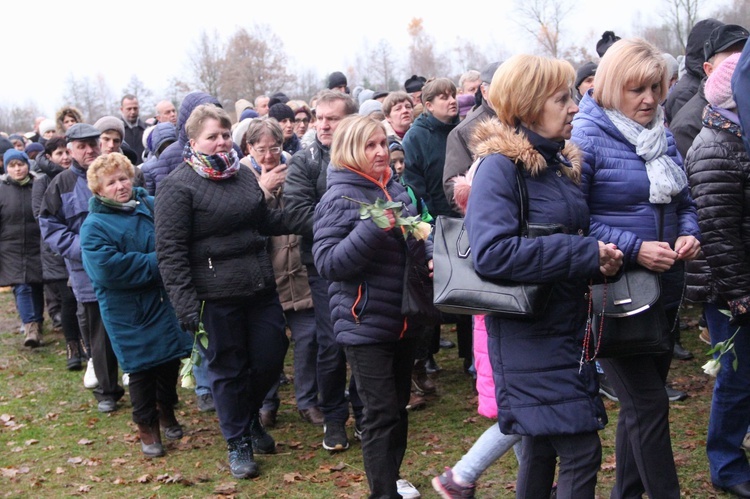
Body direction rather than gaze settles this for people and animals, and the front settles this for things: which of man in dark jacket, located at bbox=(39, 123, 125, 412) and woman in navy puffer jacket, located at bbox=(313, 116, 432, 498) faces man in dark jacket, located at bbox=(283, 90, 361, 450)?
man in dark jacket, located at bbox=(39, 123, 125, 412)

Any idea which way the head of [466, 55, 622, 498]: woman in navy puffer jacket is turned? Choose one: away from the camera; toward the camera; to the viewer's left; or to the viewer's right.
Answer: to the viewer's right

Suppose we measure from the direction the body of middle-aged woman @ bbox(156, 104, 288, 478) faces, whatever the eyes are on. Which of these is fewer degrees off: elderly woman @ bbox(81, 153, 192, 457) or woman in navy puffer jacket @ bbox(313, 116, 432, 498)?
the woman in navy puffer jacket

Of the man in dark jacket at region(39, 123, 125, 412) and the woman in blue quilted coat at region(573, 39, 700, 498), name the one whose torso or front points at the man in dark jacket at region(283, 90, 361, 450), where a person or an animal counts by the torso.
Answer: the man in dark jacket at region(39, 123, 125, 412)

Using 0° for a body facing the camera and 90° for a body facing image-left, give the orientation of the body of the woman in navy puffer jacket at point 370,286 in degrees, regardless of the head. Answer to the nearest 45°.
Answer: approximately 315°

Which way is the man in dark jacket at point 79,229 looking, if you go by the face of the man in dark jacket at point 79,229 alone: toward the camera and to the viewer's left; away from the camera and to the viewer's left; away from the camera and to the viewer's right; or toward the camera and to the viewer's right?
toward the camera and to the viewer's right

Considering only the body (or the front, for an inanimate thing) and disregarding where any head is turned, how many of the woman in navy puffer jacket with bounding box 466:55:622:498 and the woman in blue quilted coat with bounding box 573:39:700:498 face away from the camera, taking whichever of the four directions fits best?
0

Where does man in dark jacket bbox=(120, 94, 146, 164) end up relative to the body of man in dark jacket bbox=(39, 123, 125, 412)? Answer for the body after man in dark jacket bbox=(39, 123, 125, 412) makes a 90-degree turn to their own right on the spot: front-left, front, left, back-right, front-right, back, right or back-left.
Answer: back-right

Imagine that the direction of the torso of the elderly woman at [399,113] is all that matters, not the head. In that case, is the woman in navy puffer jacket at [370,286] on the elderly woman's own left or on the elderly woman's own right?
on the elderly woman's own right
